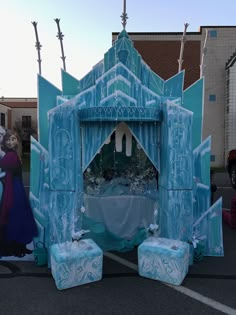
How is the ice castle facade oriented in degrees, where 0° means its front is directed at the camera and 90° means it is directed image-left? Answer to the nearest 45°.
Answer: approximately 0°

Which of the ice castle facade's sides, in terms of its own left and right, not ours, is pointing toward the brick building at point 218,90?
back
